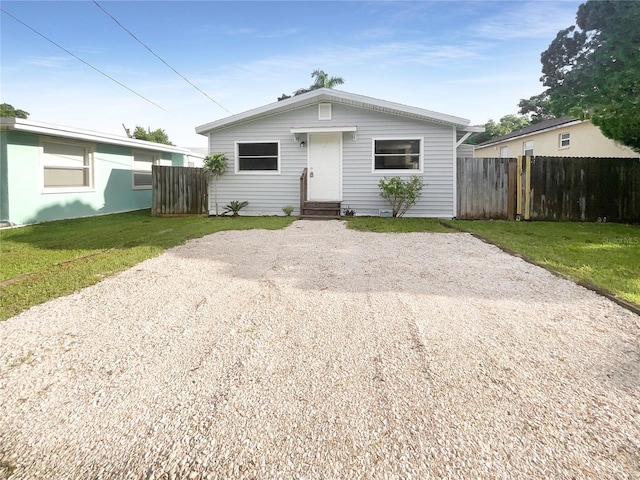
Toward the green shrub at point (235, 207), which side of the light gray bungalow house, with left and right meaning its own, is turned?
front

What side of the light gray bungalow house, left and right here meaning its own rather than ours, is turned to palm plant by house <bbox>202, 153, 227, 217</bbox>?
right

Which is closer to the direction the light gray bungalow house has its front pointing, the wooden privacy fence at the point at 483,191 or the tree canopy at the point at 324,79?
the wooden privacy fence

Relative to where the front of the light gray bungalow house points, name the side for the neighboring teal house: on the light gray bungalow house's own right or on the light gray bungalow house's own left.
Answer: on the light gray bungalow house's own right

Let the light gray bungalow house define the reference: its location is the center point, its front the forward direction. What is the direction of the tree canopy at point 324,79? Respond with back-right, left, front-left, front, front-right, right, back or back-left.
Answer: back

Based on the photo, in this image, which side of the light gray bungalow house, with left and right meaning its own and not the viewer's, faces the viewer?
front

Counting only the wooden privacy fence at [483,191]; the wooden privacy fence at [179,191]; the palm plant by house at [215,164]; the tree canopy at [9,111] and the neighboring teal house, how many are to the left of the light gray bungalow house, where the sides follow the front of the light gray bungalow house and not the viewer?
1

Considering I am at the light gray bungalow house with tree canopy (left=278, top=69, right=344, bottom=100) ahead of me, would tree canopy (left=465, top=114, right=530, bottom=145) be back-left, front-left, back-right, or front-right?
front-right

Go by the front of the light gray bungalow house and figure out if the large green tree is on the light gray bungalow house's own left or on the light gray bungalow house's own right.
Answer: on the light gray bungalow house's own left

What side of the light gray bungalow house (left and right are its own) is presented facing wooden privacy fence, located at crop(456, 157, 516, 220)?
left

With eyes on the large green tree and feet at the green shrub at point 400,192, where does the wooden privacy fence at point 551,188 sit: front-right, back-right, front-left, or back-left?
front-right
